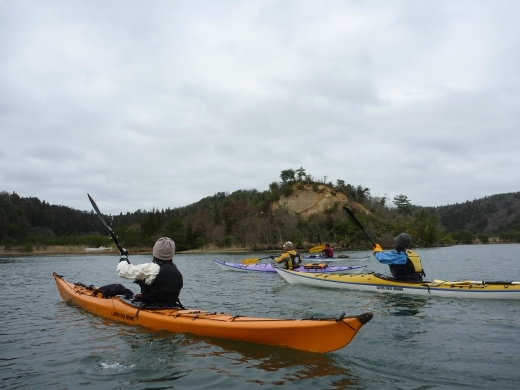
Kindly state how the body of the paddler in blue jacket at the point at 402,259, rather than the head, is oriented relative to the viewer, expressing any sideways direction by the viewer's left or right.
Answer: facing away from the viewer and to the left of the viewer

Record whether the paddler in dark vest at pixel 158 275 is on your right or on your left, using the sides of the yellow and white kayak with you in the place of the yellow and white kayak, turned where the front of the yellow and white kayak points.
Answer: on your left

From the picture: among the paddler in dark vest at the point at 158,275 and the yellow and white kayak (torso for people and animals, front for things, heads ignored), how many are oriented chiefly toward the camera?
0

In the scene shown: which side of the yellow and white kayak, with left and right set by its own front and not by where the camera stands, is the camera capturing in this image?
left

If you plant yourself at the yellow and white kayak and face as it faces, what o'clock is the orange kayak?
The orange kayak is roughly at 10 o'clock from the yellow and white kayak.

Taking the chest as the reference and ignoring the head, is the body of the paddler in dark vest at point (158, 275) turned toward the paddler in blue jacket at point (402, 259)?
no

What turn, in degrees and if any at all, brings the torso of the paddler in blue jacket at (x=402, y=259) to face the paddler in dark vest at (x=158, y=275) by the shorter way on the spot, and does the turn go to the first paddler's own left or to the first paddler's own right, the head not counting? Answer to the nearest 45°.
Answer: approximately 90° to the first paddler's own left
